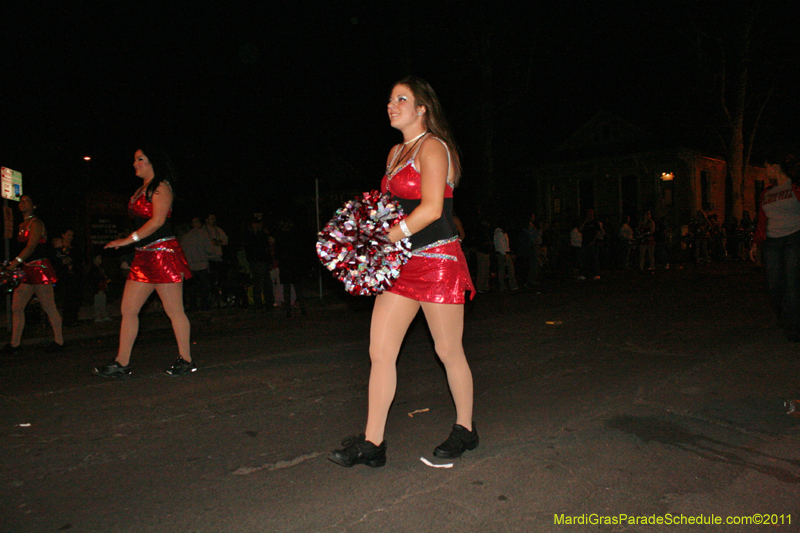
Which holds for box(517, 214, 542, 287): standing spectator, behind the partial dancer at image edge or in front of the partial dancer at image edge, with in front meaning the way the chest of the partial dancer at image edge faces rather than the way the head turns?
behind

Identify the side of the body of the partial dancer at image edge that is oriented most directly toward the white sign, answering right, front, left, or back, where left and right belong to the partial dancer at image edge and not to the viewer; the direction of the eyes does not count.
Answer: right

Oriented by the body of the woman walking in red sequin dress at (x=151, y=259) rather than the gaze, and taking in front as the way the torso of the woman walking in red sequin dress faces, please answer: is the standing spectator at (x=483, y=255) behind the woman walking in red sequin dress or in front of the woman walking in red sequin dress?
behind

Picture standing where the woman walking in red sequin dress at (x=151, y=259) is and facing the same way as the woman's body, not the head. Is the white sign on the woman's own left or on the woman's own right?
on the woman's own right

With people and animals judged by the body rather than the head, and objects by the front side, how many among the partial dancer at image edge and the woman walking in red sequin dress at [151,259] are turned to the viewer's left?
2

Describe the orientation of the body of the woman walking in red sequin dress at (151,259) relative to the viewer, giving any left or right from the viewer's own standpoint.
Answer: facing to the left of the viewer

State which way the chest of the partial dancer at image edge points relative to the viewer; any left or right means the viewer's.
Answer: facing to the left of the viewer

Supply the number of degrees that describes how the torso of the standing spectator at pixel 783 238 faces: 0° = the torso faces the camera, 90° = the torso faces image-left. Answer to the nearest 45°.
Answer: approximately 45°

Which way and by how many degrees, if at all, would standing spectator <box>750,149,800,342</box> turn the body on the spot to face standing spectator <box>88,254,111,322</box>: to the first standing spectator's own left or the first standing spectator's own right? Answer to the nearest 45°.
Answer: approximately 45° to the first standing spectator's own right
